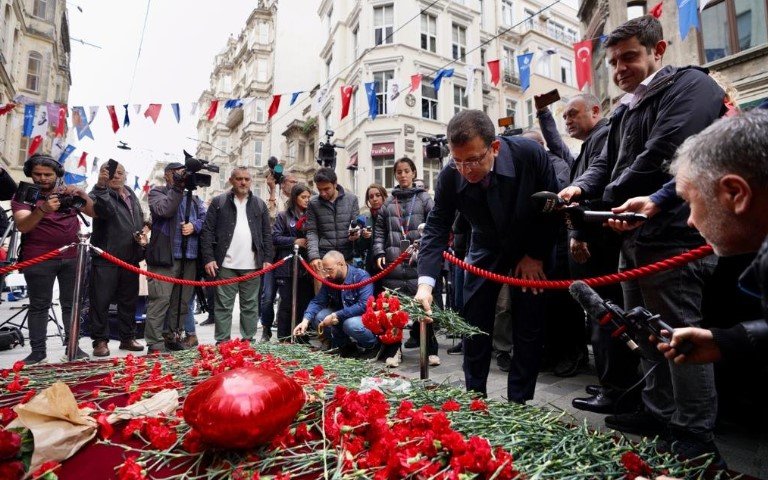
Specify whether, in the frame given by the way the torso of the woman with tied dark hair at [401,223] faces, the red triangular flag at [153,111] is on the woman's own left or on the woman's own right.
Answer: on the woman's own right

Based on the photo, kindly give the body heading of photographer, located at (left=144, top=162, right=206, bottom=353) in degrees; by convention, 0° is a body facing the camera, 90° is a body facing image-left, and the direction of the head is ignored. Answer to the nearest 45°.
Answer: approximately 315°

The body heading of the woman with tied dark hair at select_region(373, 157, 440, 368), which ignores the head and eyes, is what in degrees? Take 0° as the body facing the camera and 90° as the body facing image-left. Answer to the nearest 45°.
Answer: approximately 0°

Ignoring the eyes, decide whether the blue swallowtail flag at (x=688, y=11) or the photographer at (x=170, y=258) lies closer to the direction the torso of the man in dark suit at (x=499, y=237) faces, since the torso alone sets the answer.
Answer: the photographer

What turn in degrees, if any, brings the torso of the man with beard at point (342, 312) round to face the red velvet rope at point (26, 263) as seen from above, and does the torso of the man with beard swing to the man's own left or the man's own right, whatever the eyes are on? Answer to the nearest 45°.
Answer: approximately 45° to the man's own right

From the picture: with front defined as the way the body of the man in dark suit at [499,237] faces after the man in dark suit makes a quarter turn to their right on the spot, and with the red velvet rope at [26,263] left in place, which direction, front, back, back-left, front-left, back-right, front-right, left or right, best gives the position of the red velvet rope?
front-left

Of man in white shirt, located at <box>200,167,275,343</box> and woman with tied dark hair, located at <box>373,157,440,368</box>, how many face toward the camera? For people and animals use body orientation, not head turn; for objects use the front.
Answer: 2

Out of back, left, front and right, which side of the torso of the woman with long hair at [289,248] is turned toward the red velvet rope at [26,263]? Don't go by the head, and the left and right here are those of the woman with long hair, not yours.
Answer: right

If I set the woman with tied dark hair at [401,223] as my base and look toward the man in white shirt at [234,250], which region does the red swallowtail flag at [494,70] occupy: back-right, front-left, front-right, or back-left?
back-right

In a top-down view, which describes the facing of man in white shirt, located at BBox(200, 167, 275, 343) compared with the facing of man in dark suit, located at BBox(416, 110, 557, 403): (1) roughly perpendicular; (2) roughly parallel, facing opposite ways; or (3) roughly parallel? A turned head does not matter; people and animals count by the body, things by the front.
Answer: roughly perpendicular

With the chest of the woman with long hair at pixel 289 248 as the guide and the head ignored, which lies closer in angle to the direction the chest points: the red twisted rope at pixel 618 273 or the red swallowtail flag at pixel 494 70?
the red twisted rope

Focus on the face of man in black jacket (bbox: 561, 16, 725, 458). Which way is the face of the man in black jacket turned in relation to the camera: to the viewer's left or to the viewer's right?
to the viewer's left
